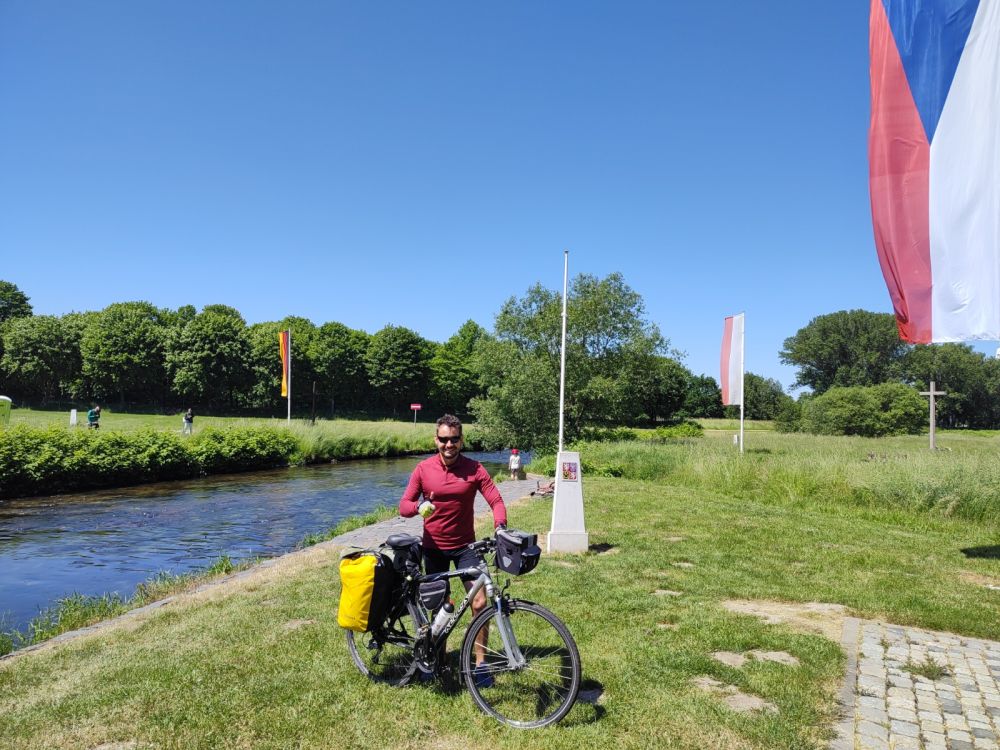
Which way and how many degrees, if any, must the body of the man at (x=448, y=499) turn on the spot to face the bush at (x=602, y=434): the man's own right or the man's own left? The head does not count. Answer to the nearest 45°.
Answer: approximately 180°

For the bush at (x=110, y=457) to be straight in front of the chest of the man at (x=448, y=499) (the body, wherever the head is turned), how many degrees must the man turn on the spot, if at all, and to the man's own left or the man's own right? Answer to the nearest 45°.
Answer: approximately 135° to the man's own right

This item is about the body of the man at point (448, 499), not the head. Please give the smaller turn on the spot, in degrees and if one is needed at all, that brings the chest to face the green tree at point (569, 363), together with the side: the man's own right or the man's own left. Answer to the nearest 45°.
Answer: approximately 180°

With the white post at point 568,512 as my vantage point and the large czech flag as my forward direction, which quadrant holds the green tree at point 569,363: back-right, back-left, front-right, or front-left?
back-left

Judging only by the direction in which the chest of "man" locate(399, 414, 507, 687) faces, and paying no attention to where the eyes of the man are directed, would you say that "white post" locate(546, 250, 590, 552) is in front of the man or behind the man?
behind

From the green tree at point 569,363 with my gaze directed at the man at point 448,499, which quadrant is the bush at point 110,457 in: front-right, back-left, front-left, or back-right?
front-right

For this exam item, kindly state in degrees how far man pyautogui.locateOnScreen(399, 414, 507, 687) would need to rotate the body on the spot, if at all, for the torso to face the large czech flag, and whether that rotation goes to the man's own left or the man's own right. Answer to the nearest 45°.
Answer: approximately 90° to the man's own left

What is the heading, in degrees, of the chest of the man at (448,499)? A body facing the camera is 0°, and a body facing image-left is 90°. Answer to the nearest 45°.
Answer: approximately 0°

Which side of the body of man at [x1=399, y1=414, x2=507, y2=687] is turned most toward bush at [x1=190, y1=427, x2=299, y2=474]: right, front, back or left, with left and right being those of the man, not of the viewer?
back
